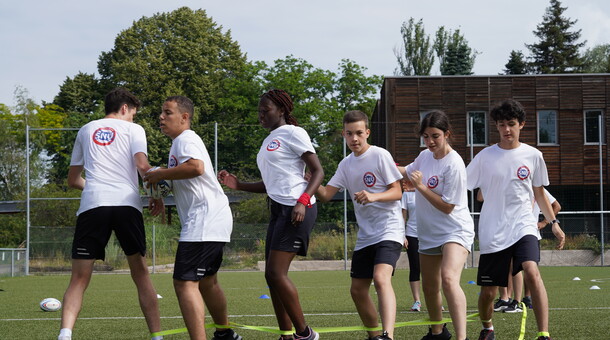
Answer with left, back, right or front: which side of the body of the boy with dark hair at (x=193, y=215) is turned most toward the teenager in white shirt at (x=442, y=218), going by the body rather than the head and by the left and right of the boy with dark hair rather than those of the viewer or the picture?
back

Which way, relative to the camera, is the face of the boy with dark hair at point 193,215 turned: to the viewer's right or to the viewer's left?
to the viewer's left

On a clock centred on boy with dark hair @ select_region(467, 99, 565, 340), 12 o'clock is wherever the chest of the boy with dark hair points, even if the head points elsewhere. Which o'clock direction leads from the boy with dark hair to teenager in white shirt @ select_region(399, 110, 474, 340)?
The teenager in white shirt is roughly at 2 o'clock from the boy with dark hair.

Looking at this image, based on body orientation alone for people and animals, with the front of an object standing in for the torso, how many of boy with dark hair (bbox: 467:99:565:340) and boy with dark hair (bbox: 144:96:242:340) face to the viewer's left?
1

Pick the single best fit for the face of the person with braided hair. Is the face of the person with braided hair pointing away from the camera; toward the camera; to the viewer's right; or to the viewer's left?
to the viewer's left

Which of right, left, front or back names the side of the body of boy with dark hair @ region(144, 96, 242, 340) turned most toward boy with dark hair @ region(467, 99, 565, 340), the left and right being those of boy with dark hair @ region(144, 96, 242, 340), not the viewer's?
back

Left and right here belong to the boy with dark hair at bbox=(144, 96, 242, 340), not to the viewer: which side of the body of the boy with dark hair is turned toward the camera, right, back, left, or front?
left

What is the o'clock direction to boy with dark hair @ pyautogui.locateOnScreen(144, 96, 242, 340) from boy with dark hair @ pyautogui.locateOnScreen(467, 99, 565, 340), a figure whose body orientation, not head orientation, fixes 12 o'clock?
boy with dark hair @ pyautogui.locateOnScreen(144, 96, 242, 340) is roughly at 2 o'clock from boy with dark hair @ pyautogui.locateOnScreen(467, 99, 565, 340).

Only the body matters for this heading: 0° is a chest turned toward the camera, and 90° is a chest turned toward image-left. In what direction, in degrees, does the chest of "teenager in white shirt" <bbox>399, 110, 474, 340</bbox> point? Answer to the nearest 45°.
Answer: approximately 45°
